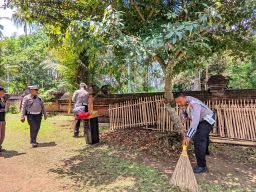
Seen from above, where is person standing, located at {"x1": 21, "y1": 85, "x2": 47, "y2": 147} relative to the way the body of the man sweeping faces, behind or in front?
in front

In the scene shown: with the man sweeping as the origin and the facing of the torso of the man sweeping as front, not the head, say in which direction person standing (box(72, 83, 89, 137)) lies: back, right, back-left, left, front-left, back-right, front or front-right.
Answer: front-right

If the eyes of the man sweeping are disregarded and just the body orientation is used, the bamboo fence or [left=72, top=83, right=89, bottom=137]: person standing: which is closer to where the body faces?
the person standing

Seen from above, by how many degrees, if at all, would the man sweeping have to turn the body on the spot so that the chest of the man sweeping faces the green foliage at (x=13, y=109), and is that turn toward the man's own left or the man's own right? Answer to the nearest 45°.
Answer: approximately 45° to the man's own right

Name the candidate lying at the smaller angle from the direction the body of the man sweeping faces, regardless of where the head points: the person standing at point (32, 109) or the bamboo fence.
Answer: the person standing

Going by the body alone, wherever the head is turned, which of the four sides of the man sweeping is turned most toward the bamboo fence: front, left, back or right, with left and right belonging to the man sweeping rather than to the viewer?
right

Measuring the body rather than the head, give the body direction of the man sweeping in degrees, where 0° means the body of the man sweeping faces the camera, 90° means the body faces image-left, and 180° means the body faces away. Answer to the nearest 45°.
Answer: approximately 90°
